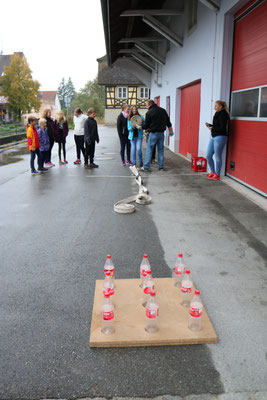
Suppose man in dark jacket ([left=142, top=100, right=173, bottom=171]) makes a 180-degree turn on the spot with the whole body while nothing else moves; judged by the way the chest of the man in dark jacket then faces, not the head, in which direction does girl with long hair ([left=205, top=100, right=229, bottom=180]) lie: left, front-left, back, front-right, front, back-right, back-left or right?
front

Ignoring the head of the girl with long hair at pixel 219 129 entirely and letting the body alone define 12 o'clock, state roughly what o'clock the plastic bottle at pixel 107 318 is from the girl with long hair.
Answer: The plastic bottle is roughly at 9 o'clock from the girl with long hair.

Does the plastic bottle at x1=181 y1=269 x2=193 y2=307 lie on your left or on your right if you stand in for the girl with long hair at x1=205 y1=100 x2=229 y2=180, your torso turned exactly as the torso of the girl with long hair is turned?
on your left

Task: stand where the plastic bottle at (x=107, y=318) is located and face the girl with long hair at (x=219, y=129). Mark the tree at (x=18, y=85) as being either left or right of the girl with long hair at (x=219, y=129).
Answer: left

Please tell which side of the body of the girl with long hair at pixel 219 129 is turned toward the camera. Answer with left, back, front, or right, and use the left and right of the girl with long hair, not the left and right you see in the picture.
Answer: left

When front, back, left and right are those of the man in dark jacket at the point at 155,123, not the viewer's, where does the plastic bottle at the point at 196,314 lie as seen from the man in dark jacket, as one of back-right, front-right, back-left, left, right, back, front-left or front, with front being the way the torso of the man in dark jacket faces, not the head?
back-left

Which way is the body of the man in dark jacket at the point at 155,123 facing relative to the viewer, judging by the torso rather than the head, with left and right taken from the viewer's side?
facing away from the viewer and to the left of the viewer

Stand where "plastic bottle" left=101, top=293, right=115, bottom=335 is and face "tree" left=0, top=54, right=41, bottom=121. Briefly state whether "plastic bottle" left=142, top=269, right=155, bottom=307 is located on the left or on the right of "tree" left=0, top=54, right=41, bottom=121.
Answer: right

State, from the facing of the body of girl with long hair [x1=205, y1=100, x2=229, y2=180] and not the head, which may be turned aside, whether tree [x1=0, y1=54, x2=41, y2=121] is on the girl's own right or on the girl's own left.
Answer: on the girl's own right

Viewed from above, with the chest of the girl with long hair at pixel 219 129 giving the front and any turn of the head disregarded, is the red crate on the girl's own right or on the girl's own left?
on the girl's own right

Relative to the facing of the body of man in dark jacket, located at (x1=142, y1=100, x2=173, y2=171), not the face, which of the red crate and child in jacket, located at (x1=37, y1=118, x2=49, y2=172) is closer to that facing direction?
the child in jacket

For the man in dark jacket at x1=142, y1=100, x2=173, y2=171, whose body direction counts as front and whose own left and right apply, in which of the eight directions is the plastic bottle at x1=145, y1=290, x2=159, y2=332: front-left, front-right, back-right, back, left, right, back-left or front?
back-left
